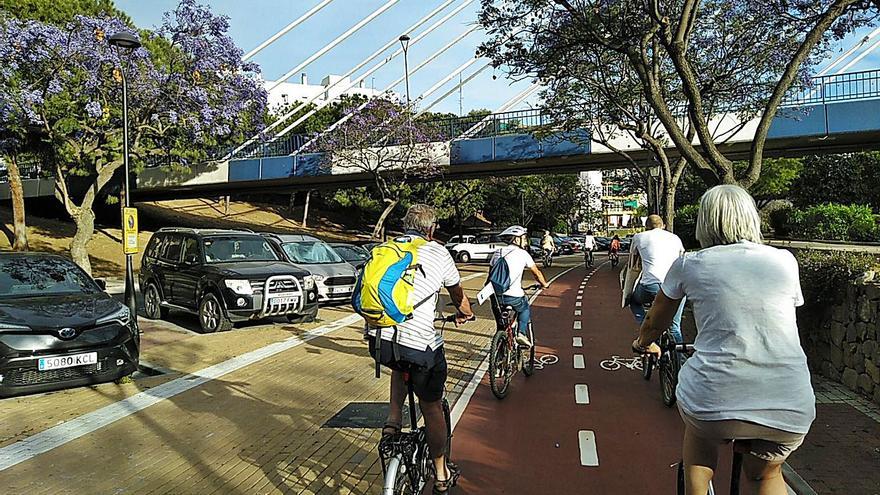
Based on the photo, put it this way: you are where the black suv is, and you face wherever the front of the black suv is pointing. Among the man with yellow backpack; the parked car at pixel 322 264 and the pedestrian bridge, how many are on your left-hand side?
2

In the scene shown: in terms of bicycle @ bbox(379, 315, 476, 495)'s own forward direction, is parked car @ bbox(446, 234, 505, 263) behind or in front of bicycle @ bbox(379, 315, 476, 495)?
in front

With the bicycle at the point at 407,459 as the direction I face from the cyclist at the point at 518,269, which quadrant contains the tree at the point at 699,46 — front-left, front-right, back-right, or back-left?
back-left

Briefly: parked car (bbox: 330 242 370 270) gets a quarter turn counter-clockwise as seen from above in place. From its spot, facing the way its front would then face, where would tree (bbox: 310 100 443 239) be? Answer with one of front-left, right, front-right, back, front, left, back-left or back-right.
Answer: front-left

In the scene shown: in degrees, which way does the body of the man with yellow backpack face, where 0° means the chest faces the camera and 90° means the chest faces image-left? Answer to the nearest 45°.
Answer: approximately 225°

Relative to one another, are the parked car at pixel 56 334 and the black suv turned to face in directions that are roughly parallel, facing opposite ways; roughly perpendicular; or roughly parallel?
roughly parallel

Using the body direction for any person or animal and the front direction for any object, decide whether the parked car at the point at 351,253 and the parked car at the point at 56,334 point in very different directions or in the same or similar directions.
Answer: same or similar directions

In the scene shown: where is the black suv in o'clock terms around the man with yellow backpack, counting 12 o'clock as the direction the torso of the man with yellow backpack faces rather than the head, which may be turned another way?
The black suv is roughly at 10 o'clock from the man with yellow backpack.

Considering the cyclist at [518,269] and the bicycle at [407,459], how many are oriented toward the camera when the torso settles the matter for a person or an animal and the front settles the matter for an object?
0

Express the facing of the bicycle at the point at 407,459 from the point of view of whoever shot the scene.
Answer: facing away from the viewer and to the right of the viewer

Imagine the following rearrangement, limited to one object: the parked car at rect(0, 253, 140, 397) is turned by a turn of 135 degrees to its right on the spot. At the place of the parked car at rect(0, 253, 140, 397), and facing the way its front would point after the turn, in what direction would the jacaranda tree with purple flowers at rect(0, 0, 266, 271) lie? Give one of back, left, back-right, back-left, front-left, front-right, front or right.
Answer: right

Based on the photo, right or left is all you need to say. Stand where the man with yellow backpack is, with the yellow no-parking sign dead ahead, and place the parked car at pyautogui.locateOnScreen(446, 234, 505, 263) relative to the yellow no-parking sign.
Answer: right

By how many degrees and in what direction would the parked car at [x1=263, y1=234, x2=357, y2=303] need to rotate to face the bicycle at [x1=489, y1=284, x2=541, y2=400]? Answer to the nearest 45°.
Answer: approximately 45° to its right

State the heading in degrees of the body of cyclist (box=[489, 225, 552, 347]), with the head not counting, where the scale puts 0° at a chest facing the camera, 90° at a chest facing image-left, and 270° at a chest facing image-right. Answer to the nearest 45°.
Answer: approximately 225°

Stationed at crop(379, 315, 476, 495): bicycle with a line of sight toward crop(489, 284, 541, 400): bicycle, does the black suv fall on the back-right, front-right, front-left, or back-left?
front-left

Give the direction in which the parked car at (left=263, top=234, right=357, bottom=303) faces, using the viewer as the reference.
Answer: facing the viewer and to the right of the viewer

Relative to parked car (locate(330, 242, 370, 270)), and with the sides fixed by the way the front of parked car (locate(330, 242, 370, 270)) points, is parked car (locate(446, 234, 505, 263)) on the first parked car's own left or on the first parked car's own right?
on the first parked car's own left

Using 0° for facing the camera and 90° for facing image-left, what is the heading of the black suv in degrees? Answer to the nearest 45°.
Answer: approximately 315°
